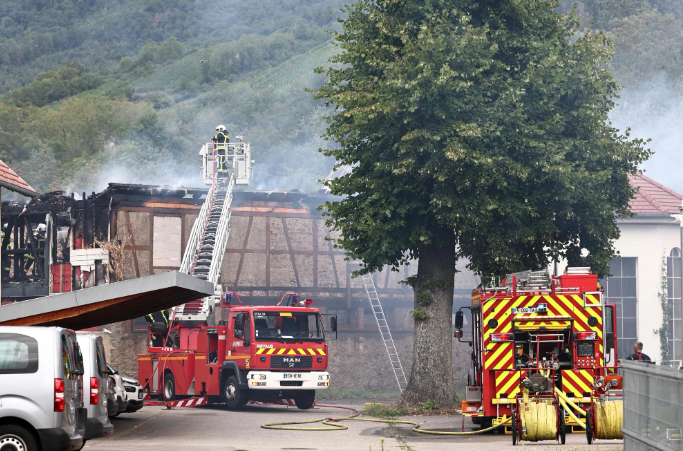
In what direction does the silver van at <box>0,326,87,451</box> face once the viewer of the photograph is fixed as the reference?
facing to the left of the viewer

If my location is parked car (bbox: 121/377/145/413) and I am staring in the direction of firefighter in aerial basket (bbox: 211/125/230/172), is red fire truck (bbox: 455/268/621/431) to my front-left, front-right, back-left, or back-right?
back-right

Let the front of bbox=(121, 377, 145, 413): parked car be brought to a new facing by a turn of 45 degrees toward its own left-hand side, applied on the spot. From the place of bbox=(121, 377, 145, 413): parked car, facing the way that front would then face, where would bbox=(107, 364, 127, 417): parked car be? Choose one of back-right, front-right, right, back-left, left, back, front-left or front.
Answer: back-right

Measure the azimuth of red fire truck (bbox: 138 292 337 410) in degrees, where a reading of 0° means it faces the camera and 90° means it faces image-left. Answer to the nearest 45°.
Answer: approximately 315°

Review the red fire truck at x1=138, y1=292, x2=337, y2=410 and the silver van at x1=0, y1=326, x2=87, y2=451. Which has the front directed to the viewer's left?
the silver van

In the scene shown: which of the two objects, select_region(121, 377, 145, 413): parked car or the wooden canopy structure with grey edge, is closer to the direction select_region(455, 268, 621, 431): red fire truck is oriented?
the parked car
